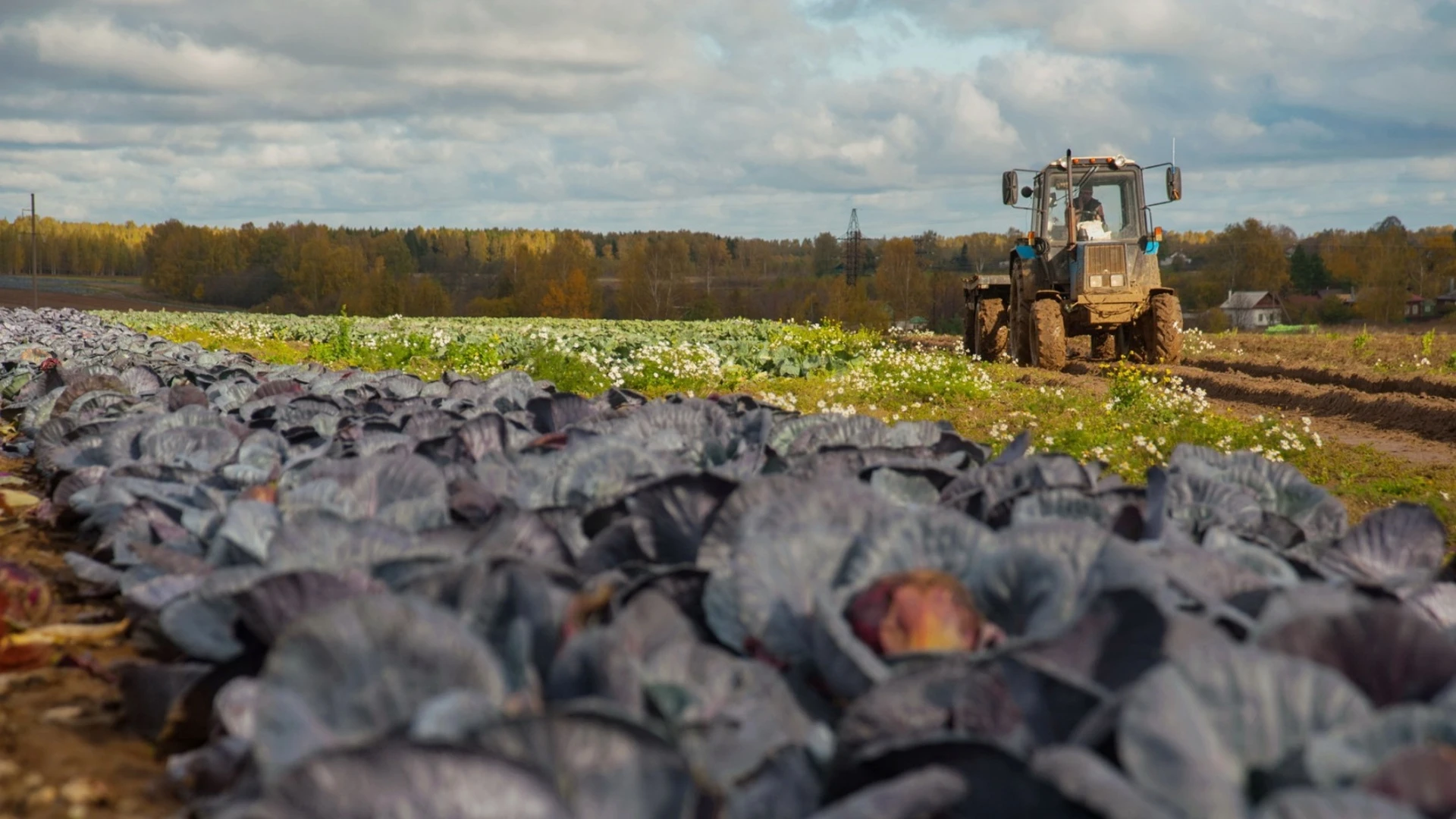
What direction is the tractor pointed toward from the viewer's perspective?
toward the camera
